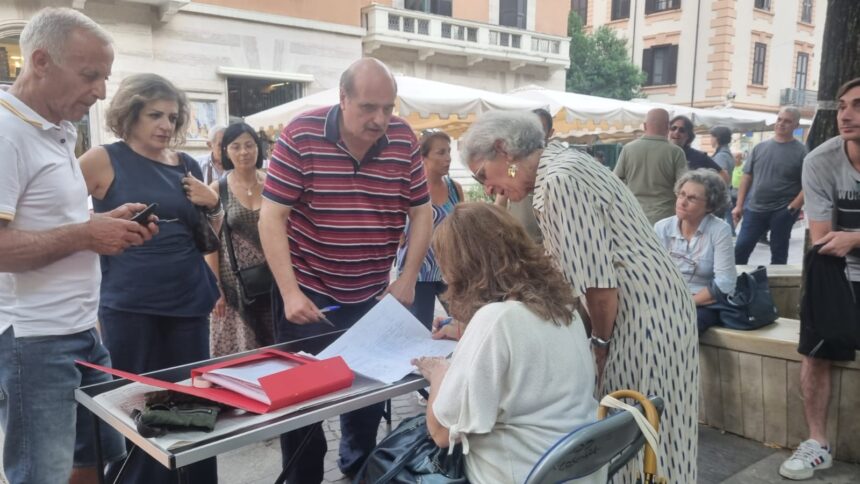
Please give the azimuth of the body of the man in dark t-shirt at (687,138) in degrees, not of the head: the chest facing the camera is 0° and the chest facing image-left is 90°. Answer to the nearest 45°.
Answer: approximately 45°

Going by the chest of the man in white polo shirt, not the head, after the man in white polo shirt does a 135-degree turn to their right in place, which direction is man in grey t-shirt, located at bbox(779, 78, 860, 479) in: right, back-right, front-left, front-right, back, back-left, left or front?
back-left

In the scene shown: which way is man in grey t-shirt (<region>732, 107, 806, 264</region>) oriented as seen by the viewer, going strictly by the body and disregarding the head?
toward the camera

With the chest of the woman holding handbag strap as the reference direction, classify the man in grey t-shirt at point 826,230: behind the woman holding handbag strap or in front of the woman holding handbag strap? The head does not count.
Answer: in front

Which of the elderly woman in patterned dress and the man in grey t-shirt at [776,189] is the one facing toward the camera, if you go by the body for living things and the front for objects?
the man in grey t-shirt

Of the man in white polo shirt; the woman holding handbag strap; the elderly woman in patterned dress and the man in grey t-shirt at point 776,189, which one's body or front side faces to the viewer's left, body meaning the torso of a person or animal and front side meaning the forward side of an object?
the elderly woman in patterned dress

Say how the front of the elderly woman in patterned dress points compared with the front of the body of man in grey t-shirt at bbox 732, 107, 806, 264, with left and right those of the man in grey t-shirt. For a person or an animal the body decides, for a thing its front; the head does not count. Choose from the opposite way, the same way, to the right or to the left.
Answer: to the right

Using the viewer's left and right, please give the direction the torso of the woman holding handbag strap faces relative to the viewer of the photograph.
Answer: facing the viewer and to the right of the viewer

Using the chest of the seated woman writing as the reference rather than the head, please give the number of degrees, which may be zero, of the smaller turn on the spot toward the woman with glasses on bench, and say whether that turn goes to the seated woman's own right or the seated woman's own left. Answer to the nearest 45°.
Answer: approximately 90° to the seated woman's own right

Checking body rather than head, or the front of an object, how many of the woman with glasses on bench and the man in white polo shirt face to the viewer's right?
1

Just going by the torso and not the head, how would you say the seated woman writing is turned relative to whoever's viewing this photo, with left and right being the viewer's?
facing away from the viewer and to the left of the viewer

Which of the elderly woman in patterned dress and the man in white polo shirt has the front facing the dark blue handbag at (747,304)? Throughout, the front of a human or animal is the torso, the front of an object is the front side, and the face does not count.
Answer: the man in white polo shirt

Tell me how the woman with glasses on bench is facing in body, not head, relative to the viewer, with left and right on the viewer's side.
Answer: facing the viewer and to the left of the viewer

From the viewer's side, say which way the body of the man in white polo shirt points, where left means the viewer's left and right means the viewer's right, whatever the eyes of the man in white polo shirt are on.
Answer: facing to the right of the viewer

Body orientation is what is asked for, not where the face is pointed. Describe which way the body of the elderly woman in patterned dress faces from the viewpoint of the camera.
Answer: to the viewer's left

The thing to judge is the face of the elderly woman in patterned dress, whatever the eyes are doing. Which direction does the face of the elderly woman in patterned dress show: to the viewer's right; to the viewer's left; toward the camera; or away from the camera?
to the viewer's left

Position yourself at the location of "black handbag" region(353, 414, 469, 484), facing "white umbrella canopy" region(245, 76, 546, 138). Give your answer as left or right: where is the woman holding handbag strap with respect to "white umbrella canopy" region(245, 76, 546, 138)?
left

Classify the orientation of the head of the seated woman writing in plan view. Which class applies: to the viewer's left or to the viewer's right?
to the viewer's left

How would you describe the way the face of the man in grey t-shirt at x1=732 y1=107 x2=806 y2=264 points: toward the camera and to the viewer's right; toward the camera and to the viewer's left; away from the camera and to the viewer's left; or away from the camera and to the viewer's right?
toward the camera and to the viewer's left

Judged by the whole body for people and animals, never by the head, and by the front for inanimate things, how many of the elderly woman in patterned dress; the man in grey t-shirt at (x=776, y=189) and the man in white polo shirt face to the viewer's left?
1
